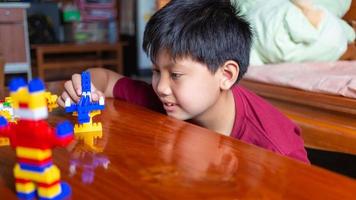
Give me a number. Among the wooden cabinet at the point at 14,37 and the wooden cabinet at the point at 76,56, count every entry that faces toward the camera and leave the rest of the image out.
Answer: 2

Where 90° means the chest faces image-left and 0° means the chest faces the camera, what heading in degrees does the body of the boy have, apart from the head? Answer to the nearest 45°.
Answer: approximately 45°

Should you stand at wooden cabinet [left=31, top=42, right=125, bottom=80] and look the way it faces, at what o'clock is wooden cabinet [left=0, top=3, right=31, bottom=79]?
wooden cabinet [left=0, top=3, right=31, bottom=79] is roughly at 2 o'clock from wooden cabinet [left=31, top=42, right=125, bottom=80].

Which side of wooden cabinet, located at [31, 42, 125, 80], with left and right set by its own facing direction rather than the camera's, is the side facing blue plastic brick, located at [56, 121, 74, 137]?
front

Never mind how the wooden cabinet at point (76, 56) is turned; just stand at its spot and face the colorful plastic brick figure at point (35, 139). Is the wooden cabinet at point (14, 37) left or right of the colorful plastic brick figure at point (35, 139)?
right

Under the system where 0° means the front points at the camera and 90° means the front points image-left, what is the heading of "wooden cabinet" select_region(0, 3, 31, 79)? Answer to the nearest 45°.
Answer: approximately 0°

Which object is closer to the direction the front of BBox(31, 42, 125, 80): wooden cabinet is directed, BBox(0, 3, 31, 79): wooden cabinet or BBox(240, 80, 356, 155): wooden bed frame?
the wooden bed frame

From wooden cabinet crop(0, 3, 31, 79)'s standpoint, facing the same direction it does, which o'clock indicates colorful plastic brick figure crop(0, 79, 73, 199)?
The colorful plastic brick figure is roughly at 12 o'clock from the wooden cabinet.

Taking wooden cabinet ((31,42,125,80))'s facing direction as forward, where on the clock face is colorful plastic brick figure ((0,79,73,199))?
The colorful plastic brick figure is roughly at 12 o'clock from the wooden cabinet.

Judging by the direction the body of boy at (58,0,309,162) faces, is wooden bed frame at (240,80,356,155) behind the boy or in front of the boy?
behind

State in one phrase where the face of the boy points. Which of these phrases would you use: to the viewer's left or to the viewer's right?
to the viewer's left

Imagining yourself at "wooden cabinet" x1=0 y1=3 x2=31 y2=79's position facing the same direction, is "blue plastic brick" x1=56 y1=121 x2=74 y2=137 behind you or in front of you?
in front

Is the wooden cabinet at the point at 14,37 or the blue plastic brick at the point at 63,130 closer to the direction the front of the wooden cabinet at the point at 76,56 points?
the blue plastic brick

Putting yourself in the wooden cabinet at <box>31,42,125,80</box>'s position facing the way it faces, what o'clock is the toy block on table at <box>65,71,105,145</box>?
The toy block on table is roughly at 12 o'clock from the wooden cabinet.
